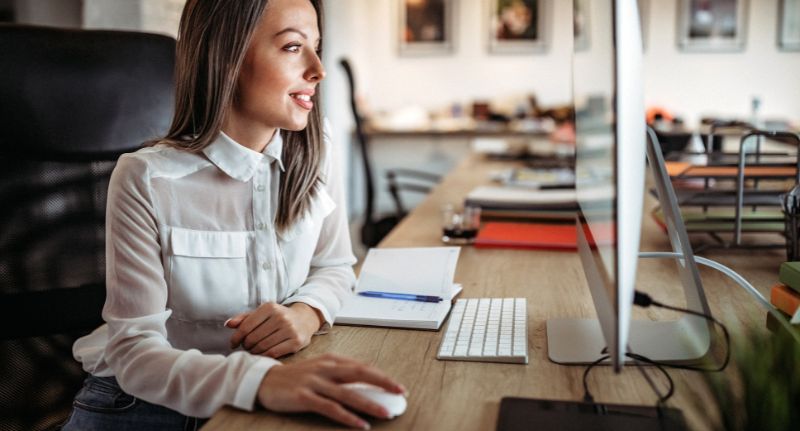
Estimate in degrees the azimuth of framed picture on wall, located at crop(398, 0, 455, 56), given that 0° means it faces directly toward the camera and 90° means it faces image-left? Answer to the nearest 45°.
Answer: approximately 0°

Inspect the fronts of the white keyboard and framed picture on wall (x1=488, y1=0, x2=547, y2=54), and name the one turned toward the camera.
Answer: the framed picture on wall

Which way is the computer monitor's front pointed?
to the viewer's left

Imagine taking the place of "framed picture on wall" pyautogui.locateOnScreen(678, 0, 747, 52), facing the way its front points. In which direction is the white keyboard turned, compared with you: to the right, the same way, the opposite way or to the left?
to the right

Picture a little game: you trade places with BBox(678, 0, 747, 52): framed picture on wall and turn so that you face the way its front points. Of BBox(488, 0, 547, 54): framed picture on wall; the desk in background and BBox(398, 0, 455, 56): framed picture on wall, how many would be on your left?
0

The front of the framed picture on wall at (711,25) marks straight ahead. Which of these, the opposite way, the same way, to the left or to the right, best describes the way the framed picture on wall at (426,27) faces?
the same way

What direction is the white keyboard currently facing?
to the viewer's left

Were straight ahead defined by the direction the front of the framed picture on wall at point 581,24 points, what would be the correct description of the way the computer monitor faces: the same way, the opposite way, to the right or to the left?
to the right

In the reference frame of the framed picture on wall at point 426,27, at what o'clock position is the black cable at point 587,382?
The black cable is roughly at 12 o'clock from the framed picture on wall.

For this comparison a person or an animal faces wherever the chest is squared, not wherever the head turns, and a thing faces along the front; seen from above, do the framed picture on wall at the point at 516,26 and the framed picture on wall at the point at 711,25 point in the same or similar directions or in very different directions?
same or similar directions

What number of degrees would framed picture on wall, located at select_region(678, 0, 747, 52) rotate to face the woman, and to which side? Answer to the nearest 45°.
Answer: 0° — it already faces them

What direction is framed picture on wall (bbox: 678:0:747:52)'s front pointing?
toward the camera

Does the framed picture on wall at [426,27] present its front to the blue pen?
yes

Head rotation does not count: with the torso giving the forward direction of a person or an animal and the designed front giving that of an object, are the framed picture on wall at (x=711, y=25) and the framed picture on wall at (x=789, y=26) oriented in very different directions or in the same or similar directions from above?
same or similar directions
